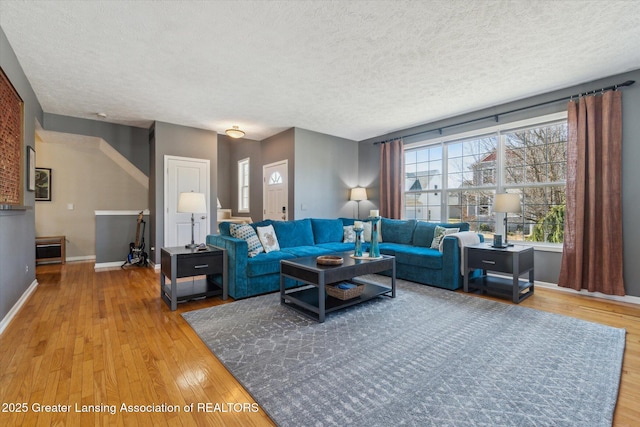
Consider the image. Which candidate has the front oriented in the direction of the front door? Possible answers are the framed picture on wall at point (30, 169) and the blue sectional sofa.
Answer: the framed picture on wall

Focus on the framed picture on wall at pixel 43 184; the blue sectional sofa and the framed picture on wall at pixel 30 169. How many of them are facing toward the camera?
2

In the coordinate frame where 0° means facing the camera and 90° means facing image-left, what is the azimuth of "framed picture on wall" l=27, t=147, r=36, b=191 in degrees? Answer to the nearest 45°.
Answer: approximately 270°

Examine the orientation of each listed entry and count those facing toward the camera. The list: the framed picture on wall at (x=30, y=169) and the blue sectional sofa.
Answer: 1

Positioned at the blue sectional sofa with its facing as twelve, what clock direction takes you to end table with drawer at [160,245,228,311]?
The end table with drawer is roughly at 2 o'clock from the blue sectional sofa.

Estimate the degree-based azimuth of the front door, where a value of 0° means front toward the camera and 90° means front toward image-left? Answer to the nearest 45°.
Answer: approximately 45°

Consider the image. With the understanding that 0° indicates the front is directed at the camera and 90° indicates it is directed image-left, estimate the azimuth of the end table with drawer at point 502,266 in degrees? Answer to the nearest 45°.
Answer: approximately 45°

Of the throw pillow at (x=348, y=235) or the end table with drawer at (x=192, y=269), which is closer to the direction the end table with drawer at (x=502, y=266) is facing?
the end table with drawer

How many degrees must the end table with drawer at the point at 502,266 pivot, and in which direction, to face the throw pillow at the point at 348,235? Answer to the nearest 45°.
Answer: approximately 45° to its right

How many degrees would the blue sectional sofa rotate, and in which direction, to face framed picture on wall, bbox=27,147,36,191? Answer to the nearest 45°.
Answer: approximately 90° to its right
